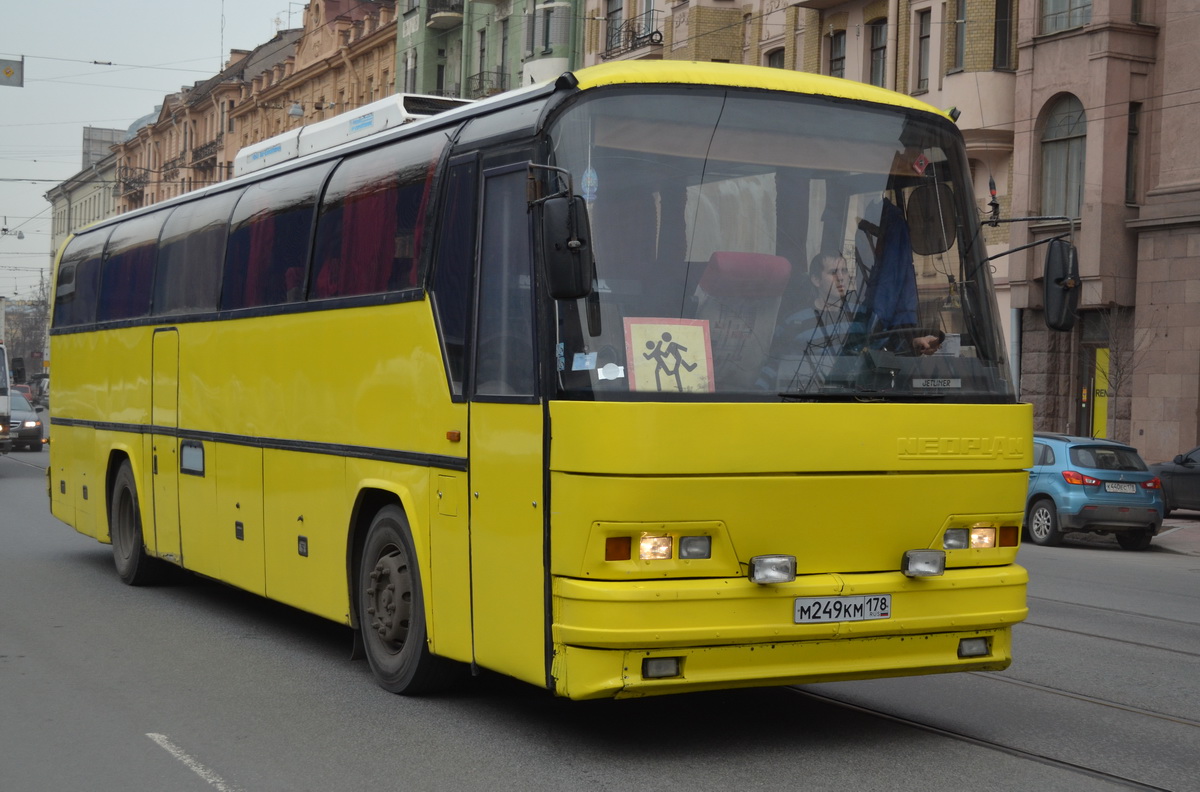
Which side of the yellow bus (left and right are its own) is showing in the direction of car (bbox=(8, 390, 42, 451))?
back

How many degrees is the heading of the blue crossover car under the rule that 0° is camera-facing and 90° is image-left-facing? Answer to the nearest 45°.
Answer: approximately 135°

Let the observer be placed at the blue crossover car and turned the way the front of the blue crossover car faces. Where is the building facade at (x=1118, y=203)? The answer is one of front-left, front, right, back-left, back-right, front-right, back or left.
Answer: front-right

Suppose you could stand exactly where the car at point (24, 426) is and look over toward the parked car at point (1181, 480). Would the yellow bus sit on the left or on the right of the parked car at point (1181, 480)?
right

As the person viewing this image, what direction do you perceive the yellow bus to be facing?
facing the viewer and to the right of the viewer
